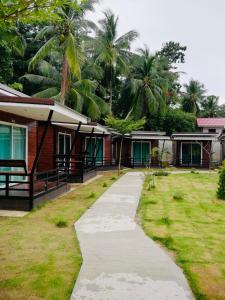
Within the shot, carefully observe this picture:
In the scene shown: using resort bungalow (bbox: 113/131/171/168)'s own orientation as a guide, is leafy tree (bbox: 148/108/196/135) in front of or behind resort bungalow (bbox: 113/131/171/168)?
behind

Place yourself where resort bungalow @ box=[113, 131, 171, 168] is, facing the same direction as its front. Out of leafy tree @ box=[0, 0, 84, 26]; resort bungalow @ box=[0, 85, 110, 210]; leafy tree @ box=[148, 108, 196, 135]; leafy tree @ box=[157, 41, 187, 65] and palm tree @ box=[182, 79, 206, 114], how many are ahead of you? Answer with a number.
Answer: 2

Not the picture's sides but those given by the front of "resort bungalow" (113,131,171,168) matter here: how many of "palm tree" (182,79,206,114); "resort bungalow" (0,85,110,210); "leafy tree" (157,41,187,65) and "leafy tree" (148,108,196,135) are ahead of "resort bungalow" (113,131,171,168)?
1

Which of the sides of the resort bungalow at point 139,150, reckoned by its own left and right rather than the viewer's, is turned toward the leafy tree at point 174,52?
back

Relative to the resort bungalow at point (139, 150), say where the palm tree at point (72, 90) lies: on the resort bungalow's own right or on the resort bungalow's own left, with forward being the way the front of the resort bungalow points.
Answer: on the resort bungalow's own right

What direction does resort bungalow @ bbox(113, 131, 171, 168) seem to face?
toward the camera

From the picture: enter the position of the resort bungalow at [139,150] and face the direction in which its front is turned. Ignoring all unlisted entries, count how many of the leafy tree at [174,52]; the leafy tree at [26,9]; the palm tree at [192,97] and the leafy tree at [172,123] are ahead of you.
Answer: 1

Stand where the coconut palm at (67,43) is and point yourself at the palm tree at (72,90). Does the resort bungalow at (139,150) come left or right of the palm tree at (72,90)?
right

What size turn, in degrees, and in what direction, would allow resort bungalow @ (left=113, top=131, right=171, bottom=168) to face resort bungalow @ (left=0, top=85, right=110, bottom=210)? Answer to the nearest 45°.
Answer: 0° — it already faces it
